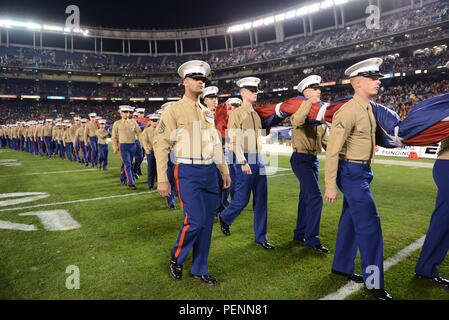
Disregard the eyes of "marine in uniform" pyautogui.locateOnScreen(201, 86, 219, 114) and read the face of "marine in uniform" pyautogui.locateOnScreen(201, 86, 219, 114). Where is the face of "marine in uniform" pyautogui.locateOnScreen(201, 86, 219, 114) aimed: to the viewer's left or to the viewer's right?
to the viewer's right

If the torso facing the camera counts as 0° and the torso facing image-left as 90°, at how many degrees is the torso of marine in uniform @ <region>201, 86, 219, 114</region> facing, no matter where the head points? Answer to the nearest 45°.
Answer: approximately 315°

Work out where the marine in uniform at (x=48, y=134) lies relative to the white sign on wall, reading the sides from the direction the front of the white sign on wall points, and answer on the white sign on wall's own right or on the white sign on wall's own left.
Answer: on the white sign on wall's own right

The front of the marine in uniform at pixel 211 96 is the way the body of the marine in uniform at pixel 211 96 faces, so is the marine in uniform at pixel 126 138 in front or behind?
behind

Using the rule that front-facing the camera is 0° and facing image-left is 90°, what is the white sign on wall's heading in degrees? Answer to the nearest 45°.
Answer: approximately 0°

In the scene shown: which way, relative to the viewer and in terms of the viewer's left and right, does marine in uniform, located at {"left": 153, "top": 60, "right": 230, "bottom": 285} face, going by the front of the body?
facing the viewer and to the right of the viewer

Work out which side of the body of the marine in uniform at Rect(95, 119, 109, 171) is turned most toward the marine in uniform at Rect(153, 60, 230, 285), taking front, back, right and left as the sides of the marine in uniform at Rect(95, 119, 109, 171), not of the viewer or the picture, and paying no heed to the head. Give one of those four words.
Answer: front
